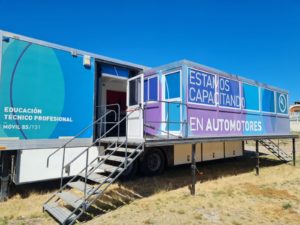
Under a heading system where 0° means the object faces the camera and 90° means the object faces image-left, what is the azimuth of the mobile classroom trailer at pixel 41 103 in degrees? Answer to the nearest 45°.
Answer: approximately 45°
